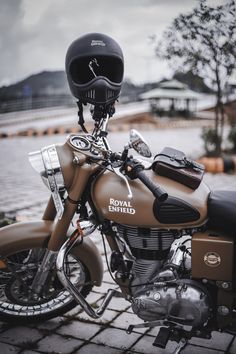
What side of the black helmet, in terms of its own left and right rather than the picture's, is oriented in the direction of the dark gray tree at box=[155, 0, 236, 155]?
back

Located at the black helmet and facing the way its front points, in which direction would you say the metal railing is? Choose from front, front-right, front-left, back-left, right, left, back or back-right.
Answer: back

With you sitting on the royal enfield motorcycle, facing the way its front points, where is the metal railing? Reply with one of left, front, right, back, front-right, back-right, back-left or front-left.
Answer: right

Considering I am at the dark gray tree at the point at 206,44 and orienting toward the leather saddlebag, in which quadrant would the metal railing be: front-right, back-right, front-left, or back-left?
back-right

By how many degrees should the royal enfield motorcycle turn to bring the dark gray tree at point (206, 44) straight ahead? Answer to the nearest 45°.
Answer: approximately 90° to its right

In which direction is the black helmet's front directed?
toward the camera

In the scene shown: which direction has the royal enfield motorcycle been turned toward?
to the viewer's left
